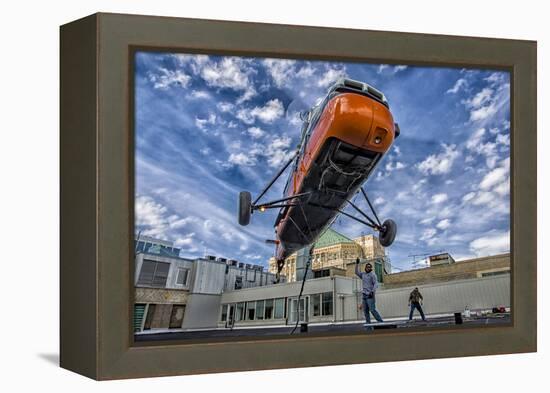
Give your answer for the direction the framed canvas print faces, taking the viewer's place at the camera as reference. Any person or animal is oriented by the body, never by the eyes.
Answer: facing the viewer and to the right of the viewer
